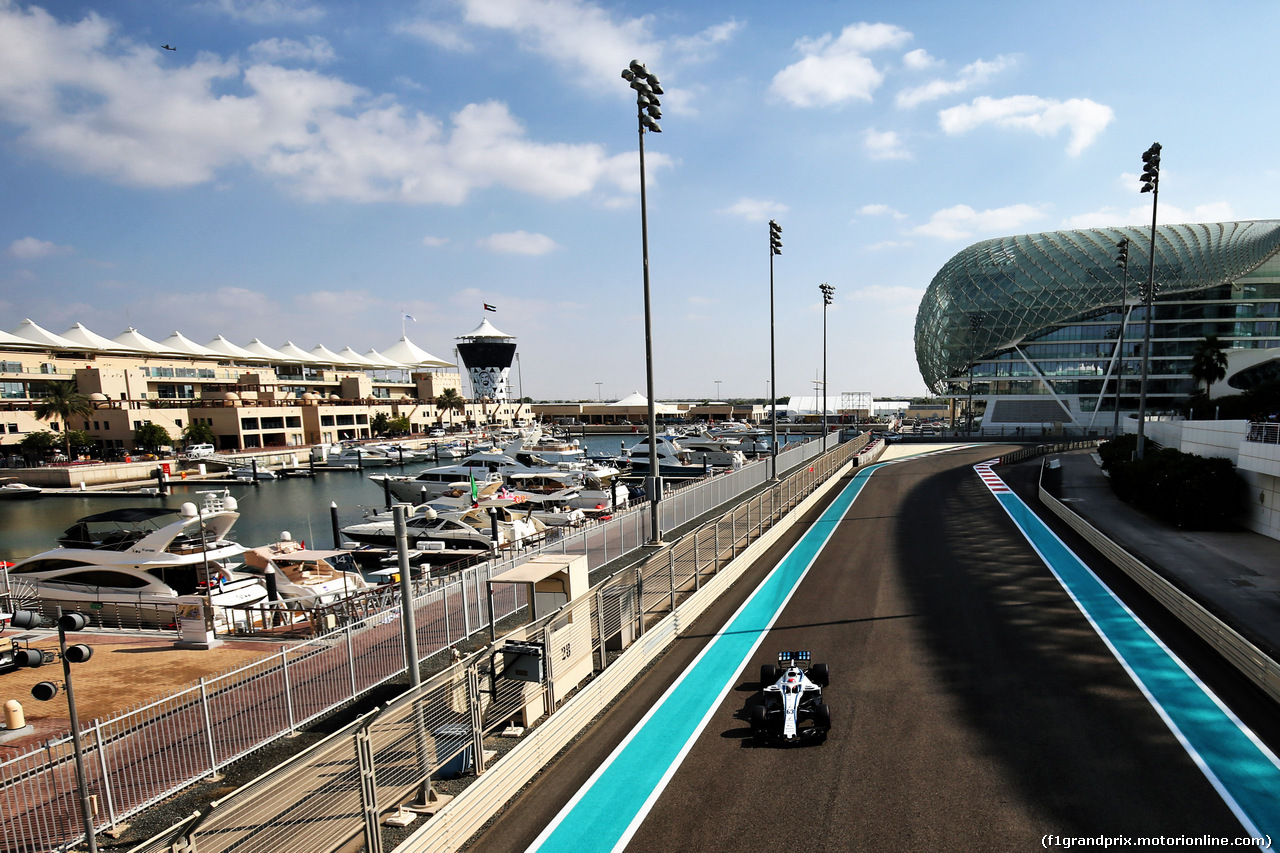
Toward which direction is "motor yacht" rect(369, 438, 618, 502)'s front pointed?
to the viewer's left

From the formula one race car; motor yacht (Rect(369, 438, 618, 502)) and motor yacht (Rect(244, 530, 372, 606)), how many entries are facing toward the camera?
1

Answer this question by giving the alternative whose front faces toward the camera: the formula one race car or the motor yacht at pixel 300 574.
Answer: the formula one race car

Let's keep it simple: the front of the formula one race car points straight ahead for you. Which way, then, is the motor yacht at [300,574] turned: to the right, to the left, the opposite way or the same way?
to the right

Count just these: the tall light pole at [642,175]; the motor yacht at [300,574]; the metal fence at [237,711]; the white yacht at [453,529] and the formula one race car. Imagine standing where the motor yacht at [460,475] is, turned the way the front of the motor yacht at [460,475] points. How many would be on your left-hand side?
5

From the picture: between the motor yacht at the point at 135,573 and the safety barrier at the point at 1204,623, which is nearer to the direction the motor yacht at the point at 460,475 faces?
the motor yacht

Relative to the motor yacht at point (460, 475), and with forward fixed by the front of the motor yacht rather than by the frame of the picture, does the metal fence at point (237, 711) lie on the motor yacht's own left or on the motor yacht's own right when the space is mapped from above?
on the motor yacht's own left

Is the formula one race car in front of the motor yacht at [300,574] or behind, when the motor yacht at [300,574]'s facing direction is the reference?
behind

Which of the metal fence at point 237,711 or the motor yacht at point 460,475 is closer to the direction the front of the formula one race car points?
the metal fence

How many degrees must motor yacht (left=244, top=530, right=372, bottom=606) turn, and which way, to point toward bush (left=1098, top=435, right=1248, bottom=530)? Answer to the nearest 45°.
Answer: approximately 180°

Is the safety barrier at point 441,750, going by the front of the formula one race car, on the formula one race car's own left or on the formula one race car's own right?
on the formula one race car's own right

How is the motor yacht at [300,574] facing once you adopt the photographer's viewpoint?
facing away from the viewer and to the left of the viewer

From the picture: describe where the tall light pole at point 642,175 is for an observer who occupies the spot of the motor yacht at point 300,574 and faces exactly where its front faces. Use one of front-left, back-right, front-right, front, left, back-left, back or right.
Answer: back

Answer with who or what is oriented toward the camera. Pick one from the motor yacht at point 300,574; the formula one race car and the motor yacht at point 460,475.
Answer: the formula one race car

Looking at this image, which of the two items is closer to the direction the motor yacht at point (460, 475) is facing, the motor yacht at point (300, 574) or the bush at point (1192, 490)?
the motor yacht

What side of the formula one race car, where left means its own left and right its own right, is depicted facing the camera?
front
